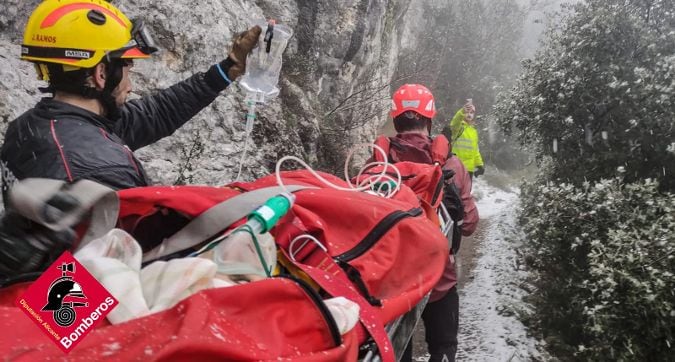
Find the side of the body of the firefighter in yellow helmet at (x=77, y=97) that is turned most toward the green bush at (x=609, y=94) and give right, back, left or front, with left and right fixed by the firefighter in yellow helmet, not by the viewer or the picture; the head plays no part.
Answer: front

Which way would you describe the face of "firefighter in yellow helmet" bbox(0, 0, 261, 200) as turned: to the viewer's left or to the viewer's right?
to the viewer's right

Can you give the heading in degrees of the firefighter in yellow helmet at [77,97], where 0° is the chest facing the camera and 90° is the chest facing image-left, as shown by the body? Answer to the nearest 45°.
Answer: approximately 225°

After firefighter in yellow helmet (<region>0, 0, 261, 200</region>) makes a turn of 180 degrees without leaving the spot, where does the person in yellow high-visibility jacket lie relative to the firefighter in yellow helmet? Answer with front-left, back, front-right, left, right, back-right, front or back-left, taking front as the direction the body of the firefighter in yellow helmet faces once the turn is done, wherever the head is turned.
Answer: back

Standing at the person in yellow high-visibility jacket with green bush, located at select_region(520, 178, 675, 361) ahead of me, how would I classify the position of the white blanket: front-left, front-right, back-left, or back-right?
front-right

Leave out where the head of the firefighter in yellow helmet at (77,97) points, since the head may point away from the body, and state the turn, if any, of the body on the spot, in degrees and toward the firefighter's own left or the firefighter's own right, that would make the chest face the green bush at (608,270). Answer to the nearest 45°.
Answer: approximately 45° to the firefighter's own right
